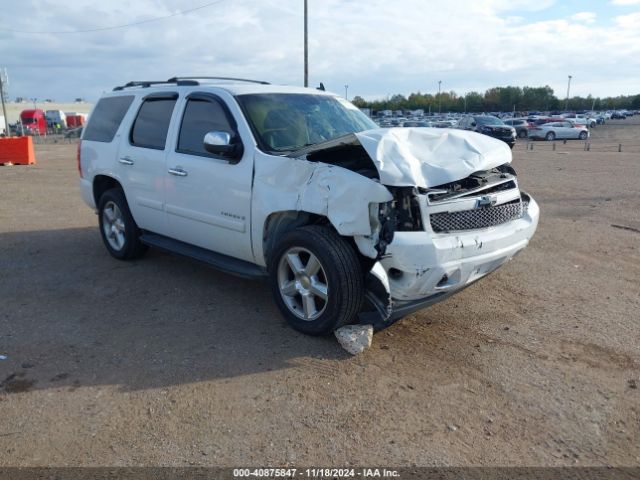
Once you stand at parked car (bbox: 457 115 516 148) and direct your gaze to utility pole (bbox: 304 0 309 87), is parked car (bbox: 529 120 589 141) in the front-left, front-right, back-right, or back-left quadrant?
back-right

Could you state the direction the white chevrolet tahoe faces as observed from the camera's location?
facing the viewer and to the right of the viewer

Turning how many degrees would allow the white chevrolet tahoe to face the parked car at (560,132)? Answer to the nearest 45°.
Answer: approximately 90° to its left

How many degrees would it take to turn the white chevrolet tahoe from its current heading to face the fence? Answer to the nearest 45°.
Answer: approximately 90° to its left

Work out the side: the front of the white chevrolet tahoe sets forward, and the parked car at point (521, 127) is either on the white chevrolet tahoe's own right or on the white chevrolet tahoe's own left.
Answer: on the white chevrolet tahoe's own left

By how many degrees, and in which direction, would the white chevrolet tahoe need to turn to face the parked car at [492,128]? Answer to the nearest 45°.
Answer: approximately 135° to its left

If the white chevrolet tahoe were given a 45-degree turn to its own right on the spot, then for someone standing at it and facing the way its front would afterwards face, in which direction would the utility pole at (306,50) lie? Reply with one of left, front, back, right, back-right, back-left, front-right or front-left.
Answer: back
